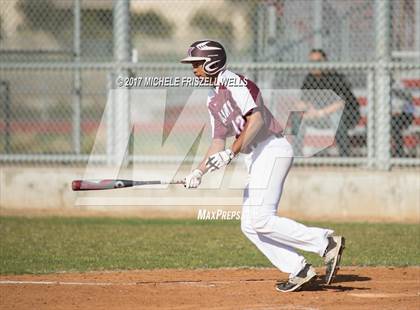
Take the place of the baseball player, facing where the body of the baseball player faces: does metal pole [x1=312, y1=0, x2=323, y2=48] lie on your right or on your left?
on your right

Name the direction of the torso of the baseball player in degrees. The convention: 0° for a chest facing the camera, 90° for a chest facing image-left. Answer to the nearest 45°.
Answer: approximately 90°

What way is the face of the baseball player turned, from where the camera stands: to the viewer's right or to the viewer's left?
to the viewer's left

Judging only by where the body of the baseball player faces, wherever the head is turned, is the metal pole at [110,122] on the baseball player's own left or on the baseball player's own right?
on the baseball player's own right

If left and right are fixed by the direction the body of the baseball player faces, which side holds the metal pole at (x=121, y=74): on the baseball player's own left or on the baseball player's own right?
on the baseball player's own right

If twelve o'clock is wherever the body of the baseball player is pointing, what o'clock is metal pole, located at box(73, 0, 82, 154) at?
The metal pole is roughly at 2 o'clock from the baseball player.

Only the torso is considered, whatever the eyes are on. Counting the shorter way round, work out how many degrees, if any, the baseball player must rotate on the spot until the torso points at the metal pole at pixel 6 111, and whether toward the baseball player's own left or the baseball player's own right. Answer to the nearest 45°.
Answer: approximately 45° to the baseball player's own right

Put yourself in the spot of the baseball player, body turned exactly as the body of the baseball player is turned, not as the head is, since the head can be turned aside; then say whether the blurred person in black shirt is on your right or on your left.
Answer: on your right

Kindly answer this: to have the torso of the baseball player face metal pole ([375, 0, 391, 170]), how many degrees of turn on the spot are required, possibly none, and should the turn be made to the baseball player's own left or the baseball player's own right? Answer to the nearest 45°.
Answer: approximately 90° to the baseball player's own right
